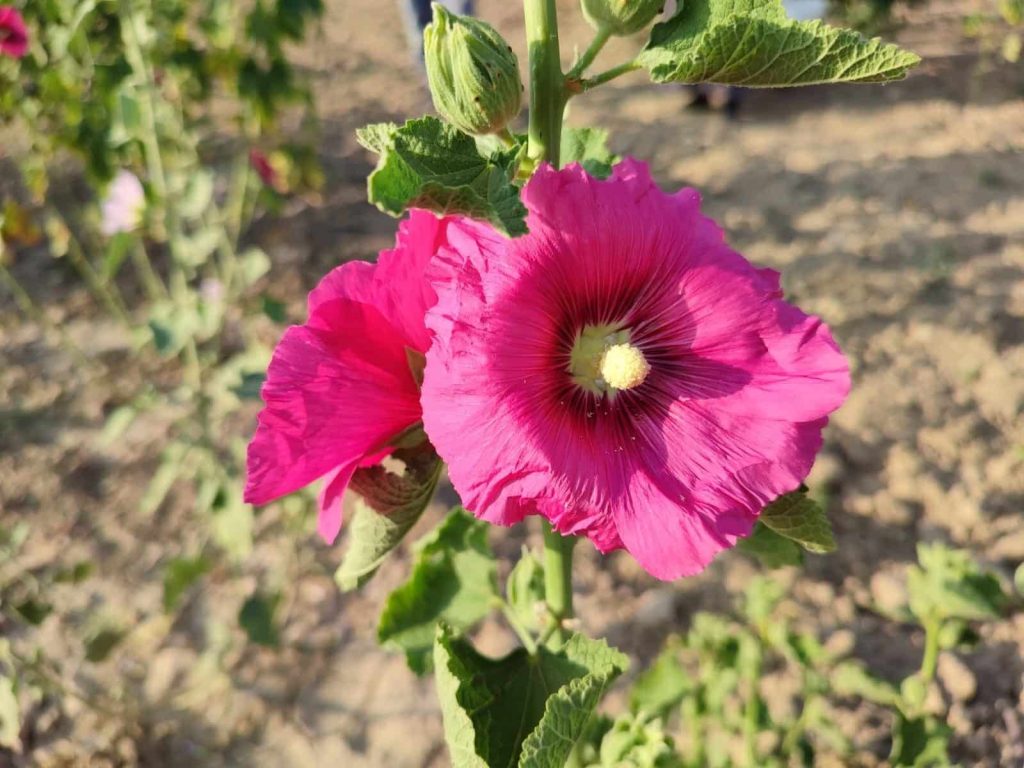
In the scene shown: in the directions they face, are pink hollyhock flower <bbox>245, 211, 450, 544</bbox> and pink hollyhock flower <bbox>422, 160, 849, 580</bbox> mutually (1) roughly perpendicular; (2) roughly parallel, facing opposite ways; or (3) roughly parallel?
roughly perpendicular

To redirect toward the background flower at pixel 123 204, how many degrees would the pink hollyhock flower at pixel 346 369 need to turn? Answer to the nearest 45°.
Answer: approximately 90° to its right

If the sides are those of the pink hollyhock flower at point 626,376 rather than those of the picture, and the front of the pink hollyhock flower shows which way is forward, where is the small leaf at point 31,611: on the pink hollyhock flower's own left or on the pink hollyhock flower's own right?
on the pink hollyhock flower's own right

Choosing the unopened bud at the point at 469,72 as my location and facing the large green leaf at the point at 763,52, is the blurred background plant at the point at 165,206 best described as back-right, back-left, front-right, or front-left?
back-left

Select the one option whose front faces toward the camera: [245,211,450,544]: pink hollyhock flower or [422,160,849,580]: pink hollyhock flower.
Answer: [422,160,849,580]: pink hollyhock flower

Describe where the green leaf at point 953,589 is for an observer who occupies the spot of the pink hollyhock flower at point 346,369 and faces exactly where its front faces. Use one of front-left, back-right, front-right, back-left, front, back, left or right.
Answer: back

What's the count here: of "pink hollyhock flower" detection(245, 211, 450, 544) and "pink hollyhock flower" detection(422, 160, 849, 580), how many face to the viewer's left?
1

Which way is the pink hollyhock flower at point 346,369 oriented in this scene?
to the viewer's left

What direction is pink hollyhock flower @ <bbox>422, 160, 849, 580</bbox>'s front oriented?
toward the camera
